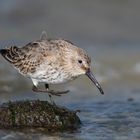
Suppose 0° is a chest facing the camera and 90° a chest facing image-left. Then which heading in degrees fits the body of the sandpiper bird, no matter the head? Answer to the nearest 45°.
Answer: approximately 270°
